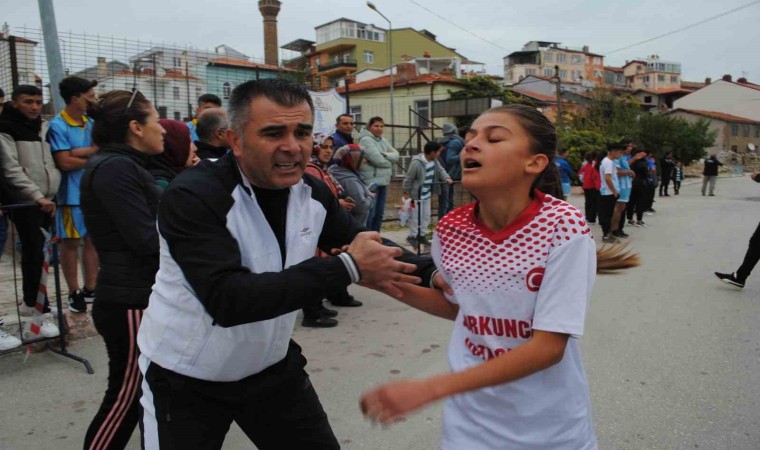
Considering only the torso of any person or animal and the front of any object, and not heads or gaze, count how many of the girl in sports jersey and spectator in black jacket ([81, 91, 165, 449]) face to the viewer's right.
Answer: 1

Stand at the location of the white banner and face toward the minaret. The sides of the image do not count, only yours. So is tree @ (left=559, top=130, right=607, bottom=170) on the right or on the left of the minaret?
right

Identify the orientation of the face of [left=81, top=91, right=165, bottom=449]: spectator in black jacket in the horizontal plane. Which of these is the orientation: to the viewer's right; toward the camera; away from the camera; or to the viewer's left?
to the viewer's right

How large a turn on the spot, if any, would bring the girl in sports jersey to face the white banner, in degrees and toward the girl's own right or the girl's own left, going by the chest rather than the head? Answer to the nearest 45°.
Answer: approximately 135° to the girl's own right

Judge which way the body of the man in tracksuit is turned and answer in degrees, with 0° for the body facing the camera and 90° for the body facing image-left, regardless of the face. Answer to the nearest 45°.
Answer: approximately 315°

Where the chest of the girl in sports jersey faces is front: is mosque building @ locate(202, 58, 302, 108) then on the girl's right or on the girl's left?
on the girl's right

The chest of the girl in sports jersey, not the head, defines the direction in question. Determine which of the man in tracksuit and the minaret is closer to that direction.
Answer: the man in tracksuit

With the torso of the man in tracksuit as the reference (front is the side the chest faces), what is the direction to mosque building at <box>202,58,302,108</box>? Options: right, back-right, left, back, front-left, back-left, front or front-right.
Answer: back-left

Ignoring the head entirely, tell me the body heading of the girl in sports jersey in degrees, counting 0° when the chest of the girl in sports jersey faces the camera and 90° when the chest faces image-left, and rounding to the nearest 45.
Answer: approximately 45°

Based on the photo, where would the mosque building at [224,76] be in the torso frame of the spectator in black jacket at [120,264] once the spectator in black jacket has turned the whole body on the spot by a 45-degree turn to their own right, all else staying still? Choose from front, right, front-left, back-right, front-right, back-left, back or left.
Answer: back-left

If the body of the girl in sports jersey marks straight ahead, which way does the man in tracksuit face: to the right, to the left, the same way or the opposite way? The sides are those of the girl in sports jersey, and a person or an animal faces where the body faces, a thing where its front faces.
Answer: to the left

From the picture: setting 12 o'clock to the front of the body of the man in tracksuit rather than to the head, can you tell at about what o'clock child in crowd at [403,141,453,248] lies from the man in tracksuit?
The child in crowd is roughly at 8 o'clock from the man in tracksuit.

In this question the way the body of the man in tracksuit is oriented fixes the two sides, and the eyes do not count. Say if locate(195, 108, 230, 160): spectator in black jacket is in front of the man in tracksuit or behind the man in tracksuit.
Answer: behind

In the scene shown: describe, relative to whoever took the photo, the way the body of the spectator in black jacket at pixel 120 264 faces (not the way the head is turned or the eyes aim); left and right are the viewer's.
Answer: facing to the right of the viewer

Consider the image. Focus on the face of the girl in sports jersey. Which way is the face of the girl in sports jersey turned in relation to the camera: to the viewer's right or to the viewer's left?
to the viewer's left
